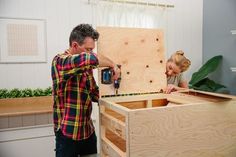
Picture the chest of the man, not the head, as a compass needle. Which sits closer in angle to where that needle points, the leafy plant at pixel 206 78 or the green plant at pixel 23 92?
the leafy plant

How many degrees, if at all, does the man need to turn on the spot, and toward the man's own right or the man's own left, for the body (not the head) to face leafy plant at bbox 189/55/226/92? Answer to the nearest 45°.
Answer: approximately 45° to the man's own left

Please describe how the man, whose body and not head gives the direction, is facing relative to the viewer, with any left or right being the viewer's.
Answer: facing to the right of the viewer

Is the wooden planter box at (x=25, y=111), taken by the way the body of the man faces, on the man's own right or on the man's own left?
on the man's own left

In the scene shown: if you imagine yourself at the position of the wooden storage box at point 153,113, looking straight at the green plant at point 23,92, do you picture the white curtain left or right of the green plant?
right
